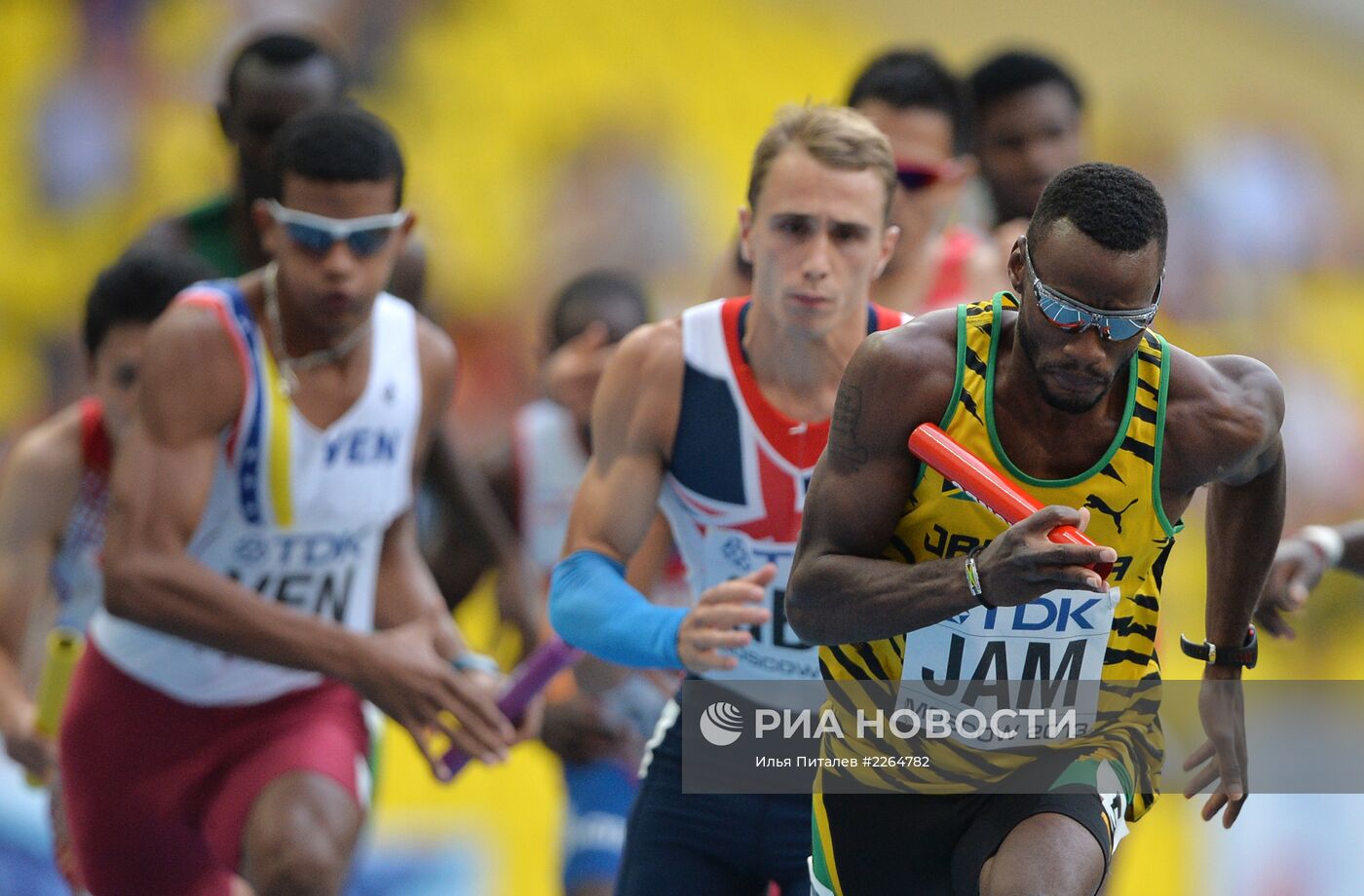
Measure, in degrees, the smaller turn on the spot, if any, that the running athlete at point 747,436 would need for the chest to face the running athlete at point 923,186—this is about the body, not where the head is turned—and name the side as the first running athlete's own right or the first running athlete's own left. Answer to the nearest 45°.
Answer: approximately 180°

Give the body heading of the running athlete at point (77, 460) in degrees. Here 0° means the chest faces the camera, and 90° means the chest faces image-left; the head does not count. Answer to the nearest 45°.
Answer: approximately 315°

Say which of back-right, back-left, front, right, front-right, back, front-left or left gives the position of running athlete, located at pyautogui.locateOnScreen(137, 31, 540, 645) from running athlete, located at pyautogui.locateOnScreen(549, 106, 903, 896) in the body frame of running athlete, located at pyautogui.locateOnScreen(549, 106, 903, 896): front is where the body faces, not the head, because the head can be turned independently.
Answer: back-right

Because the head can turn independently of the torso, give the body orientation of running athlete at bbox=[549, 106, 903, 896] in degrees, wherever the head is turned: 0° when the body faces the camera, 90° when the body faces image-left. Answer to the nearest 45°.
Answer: approximately 0°

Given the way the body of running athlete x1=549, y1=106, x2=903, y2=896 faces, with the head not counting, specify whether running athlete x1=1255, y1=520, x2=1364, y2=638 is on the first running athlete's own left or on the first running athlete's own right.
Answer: on the first running athlete's own left

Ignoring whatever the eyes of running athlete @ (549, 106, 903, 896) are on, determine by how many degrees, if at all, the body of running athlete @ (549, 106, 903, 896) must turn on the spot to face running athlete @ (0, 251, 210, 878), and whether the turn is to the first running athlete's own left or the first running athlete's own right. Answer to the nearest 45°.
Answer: approximately 135° to the first running athlete's own right

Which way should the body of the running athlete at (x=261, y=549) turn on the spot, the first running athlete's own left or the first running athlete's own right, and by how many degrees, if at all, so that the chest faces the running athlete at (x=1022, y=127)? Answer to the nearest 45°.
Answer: approximately 90° to the first running athlete's own left
